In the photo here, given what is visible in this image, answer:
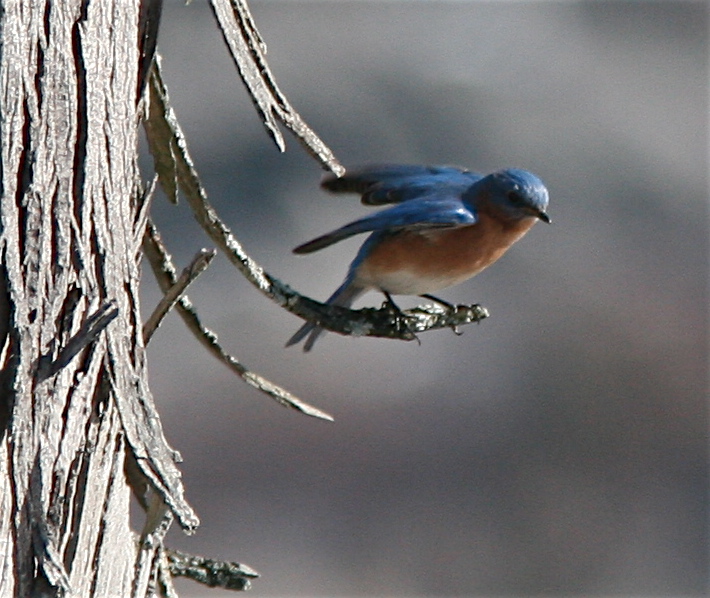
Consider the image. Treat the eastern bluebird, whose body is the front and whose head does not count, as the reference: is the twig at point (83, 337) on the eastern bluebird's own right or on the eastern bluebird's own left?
on the eastern bluebird's own right

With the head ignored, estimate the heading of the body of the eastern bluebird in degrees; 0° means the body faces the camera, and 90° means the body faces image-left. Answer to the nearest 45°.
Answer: approximately 270°

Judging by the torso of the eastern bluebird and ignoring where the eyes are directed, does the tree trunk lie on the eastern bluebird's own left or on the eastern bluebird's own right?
on the eastern bluebird's own right
